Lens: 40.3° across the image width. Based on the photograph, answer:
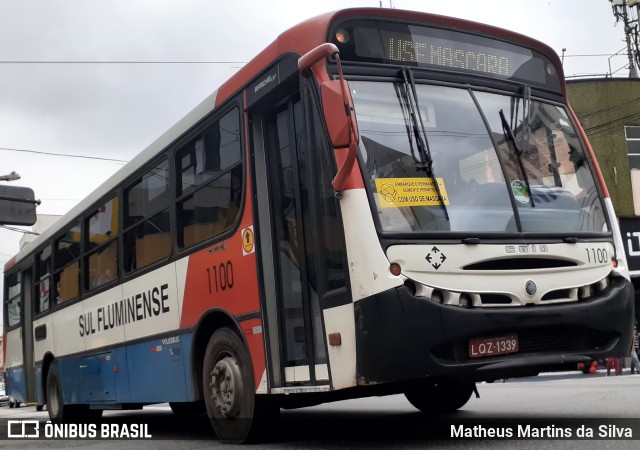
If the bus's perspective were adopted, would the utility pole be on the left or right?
on its left

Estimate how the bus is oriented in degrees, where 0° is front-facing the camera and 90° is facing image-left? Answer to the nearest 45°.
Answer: approximately 315°
